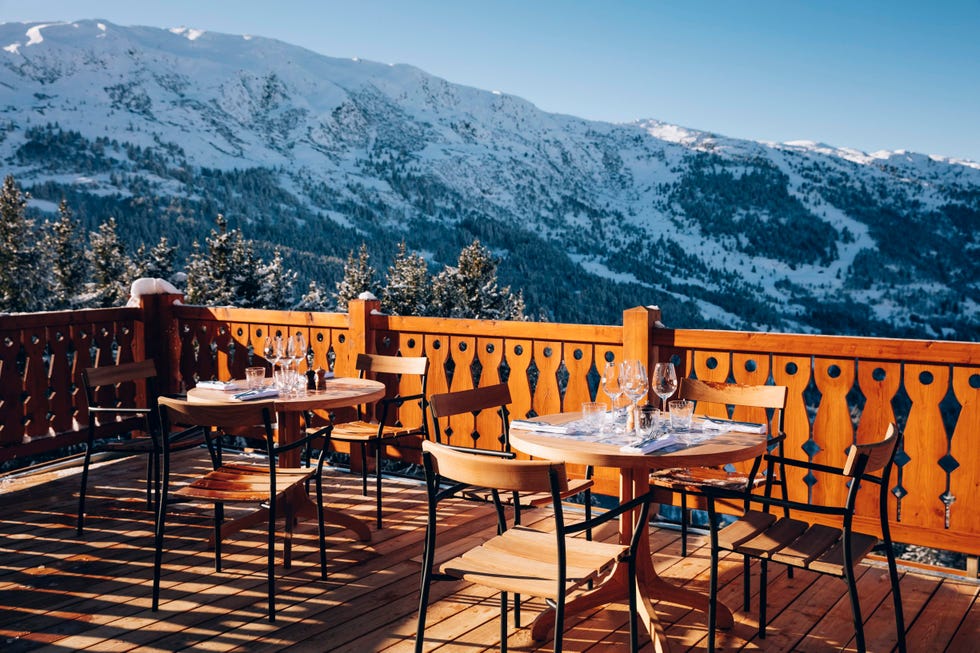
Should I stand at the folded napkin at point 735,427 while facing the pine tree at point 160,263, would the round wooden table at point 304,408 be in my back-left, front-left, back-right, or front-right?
front-left

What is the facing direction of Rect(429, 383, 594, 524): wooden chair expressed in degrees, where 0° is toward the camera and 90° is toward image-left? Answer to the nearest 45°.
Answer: approximately 315°

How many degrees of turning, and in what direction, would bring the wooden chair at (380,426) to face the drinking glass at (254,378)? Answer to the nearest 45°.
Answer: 0° — it already faces it

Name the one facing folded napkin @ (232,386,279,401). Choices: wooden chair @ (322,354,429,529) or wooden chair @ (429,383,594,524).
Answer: wooden chair @ (322,354,429,529)

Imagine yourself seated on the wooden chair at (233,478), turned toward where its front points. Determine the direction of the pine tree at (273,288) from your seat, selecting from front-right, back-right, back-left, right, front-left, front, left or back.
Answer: front-left

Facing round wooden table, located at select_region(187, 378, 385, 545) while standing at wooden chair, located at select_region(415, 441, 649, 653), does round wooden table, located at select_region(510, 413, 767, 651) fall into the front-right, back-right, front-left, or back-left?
front-right

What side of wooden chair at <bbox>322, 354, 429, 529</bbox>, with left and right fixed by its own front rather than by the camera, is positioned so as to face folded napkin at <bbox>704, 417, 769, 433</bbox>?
left

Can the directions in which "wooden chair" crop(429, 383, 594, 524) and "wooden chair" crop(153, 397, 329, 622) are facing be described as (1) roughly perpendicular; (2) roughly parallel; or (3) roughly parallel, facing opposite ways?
roughly perpendicular

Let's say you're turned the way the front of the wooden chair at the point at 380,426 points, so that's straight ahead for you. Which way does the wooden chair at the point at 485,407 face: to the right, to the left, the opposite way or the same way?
to the left

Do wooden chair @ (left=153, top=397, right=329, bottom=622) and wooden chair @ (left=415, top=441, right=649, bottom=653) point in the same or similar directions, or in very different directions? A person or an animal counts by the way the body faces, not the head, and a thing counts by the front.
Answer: same or similar directions

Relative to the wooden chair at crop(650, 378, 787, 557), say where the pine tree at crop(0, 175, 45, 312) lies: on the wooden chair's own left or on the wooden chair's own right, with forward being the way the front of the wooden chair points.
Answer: on the wooden chair's own right

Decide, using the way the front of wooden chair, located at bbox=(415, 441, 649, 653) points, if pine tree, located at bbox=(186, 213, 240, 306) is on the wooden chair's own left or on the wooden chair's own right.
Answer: on the wooden chair's own left

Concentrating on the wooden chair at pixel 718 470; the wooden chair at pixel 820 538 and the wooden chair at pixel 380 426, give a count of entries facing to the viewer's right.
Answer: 0

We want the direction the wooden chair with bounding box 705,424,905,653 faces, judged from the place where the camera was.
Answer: facing away from the viewer and to the left of the viewer

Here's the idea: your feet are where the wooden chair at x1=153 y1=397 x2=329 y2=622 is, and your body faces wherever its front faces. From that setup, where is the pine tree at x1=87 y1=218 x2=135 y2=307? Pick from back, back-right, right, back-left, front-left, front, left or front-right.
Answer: front-left
